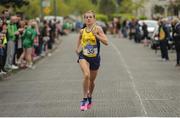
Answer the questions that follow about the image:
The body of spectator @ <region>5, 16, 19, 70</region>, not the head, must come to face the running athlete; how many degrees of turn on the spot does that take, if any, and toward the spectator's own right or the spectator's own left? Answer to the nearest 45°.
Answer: approximately 90° to the spectator's own right

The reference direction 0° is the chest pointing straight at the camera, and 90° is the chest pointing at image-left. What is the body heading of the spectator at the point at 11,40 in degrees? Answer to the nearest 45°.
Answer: approximately 270°
